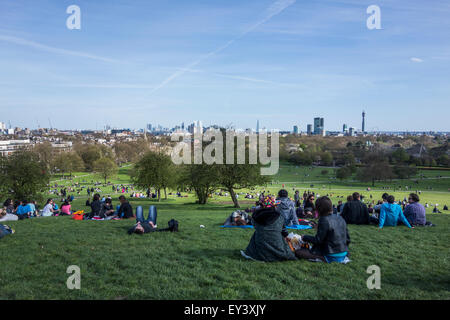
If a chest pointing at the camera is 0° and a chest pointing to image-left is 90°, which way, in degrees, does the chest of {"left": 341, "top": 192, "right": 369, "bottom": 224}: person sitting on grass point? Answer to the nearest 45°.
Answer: approximately 180°

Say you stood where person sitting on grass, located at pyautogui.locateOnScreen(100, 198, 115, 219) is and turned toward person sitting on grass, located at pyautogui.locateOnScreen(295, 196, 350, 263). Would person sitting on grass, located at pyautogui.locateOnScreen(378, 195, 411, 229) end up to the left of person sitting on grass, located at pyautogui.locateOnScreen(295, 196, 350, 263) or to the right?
left

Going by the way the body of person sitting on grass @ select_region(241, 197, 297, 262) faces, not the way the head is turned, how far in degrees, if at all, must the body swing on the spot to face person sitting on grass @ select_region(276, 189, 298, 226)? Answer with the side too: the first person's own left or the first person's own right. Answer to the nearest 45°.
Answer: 0° — they already face them

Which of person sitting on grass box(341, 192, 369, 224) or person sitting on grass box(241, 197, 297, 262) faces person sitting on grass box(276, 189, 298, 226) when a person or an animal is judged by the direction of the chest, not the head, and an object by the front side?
person sitting on grass box(241, 197, 297, 262)

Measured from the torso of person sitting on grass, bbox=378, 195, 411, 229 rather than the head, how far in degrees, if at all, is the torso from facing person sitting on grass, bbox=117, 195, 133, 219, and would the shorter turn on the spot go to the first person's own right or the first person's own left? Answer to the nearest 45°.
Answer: approximately 90° to the first person's own left

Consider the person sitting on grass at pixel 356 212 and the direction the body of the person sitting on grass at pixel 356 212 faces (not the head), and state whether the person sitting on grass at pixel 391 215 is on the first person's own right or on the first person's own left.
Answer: on the first person's own right

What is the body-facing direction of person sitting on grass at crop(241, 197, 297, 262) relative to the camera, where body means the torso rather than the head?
away from the camera

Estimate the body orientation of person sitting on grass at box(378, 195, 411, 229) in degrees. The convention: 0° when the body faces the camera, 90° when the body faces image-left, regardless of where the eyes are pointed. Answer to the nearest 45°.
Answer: approximately 180°

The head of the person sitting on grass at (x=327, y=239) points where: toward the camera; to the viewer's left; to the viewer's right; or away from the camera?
away from the camera

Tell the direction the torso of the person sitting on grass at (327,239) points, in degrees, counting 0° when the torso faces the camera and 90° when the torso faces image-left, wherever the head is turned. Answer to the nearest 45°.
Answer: approximately 135°
